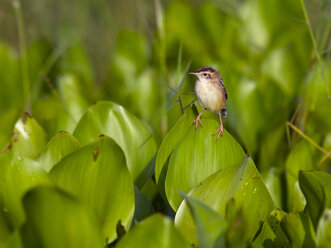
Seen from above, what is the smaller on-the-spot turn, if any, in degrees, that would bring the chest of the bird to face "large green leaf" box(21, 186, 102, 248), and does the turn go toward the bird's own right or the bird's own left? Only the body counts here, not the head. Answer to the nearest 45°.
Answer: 0° — it already faces it

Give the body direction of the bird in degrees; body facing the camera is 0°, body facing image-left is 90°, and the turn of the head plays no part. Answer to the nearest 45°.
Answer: approximately 45°
